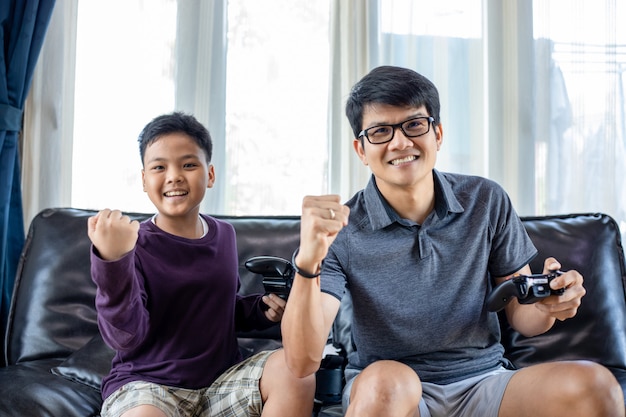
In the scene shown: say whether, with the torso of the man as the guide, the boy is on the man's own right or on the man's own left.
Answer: on the man's own right

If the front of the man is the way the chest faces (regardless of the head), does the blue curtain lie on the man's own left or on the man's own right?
on the man's own right

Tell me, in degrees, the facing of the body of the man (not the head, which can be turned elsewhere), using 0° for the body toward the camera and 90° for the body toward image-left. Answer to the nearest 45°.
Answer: approximately 0°

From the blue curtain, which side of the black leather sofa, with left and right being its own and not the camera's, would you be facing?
right
